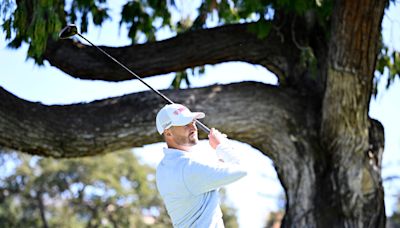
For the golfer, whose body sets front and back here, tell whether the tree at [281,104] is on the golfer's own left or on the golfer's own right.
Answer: on the golfer's own left

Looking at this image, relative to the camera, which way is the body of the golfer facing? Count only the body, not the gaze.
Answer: to the viewer's right

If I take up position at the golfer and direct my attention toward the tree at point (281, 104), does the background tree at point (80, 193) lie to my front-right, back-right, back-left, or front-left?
front-left

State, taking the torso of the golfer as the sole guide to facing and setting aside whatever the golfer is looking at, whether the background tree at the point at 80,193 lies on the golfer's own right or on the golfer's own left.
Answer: on the golfer's own left

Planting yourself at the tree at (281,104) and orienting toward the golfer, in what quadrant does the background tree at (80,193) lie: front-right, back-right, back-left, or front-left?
back-right
